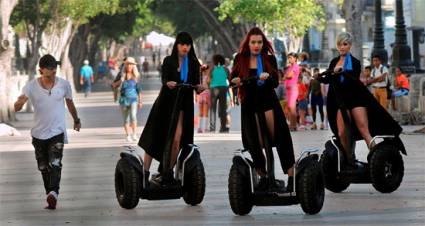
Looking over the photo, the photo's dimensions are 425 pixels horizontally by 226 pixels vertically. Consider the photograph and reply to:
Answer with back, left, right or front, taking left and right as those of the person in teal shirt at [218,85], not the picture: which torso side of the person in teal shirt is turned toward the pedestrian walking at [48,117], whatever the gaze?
back

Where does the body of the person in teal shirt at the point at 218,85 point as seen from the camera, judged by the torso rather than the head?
away from the camera

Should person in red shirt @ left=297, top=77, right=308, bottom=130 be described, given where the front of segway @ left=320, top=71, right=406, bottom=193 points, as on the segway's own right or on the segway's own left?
on the segway's own right

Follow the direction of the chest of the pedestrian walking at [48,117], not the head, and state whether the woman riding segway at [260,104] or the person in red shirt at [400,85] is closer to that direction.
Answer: the woman riding segway

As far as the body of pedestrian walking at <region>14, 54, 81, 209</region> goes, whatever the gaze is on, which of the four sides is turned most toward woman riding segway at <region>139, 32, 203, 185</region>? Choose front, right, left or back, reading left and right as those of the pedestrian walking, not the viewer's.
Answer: left

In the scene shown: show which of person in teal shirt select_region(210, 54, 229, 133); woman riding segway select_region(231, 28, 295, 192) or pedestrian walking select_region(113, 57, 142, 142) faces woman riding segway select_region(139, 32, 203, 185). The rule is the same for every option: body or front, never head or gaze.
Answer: the pedestrian walking
